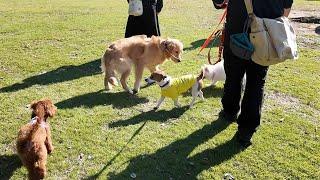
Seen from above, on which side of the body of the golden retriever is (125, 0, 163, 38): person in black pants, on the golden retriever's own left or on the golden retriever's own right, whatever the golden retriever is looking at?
on the golden retriever's own left

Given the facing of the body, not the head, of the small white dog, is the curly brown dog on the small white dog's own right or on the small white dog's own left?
on the small white dog's own left

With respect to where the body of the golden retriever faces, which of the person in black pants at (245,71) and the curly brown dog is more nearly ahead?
the person in black pants

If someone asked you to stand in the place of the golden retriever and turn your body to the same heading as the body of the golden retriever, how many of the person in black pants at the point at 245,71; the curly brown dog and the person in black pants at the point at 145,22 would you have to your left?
1

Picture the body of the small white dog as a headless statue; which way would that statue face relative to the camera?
to the viewer's left

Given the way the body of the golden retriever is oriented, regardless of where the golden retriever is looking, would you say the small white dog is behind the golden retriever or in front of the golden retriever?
in front

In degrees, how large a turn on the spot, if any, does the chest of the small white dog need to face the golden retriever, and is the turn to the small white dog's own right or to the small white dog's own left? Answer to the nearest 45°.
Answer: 0° — it already faces it
